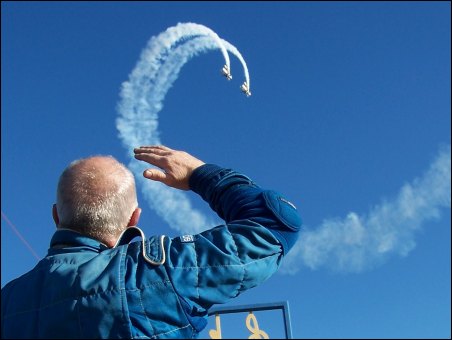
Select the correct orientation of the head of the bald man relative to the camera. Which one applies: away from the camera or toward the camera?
away from the camera

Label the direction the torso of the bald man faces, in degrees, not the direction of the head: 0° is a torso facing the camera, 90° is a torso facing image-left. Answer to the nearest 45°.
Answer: approximately 180°

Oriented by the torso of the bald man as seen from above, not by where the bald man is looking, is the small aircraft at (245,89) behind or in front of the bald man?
in front
